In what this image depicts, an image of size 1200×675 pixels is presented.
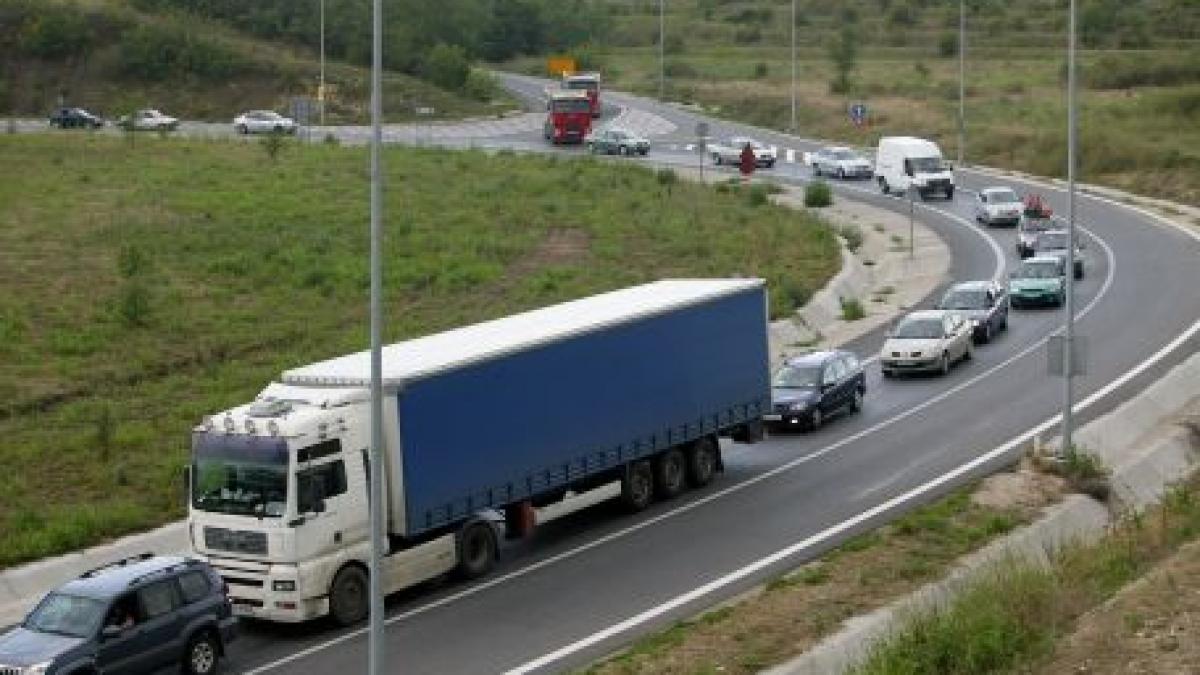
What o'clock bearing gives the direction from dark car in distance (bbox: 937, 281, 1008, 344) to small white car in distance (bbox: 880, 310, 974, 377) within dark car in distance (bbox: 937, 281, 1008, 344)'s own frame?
The small white car in distance is roughly at 11 o'clock from the dark car in distance.

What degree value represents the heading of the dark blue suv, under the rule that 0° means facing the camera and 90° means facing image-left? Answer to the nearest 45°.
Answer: approximately 45°

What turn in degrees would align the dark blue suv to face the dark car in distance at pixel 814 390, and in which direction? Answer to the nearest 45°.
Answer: approximately 180°

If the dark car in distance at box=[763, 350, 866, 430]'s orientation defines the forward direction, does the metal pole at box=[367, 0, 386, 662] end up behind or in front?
in front

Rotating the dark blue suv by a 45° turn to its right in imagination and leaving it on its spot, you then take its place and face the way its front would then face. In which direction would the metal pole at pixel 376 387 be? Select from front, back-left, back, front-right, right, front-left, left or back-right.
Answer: back-left

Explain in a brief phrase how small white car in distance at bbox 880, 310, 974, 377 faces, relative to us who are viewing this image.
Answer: facing the viewer and to the left of the viewer

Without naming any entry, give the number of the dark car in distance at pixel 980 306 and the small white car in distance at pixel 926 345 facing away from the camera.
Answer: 0

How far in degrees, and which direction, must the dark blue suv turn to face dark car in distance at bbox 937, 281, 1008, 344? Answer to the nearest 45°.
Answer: approximately 180°

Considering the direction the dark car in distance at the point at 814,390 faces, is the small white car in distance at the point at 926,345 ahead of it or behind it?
behind

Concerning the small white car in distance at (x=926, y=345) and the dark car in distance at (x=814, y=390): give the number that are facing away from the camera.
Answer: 0
